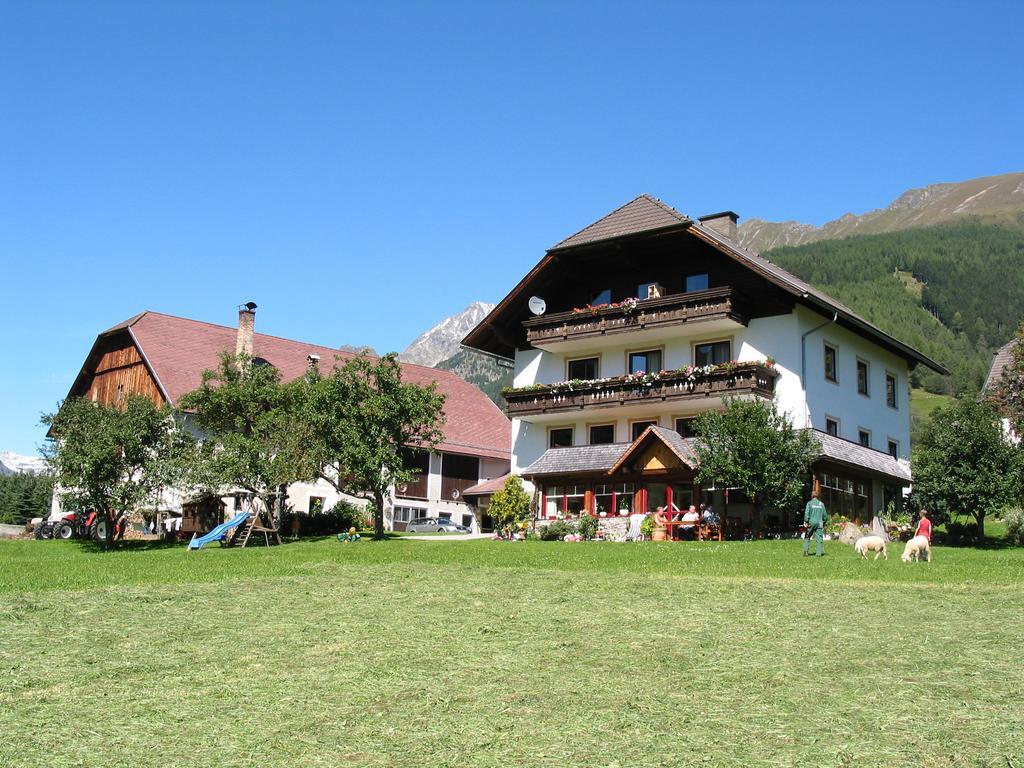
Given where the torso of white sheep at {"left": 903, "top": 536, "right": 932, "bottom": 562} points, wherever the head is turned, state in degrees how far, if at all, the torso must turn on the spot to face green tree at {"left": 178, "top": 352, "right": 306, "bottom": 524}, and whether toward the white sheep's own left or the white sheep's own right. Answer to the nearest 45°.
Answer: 0° — it already faces it

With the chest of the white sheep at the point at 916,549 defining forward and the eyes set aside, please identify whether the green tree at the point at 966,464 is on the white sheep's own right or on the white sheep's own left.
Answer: on the white sheep's own right

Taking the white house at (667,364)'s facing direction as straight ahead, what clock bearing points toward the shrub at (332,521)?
The shrub is roughly at 2 o'clock from the white house.

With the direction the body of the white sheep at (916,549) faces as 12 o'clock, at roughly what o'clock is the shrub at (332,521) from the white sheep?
The shrub is roughly at 1 o'clock from the white sheep.

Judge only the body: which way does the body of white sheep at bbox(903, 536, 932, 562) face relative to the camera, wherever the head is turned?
to the viewer's left

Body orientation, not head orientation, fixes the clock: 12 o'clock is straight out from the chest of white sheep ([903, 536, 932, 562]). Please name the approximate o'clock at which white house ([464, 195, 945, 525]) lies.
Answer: The white house is roughly at 2 o'clock from the white sheep.

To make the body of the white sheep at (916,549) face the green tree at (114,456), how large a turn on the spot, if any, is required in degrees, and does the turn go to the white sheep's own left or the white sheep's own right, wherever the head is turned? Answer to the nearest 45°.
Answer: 0° — it already faces it

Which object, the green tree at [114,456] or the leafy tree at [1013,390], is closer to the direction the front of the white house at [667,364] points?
the green tree
